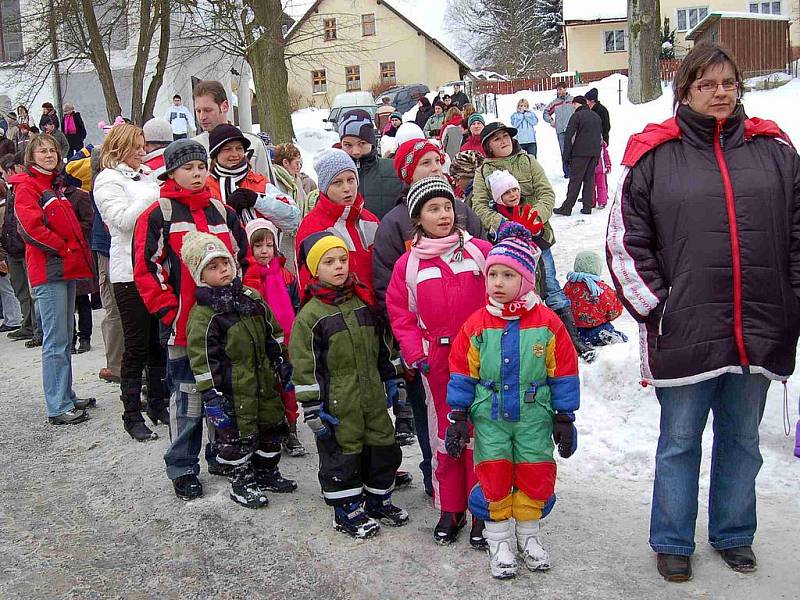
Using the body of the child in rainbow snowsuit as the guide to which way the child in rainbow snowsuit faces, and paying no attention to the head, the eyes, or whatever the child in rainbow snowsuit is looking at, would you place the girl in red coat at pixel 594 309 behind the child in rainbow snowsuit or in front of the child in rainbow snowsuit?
behind

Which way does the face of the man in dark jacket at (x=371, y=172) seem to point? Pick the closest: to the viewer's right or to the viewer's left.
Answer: to the viewer's left

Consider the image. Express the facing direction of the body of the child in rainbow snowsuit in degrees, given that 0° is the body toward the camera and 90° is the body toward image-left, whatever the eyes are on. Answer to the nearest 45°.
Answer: approximately 0°

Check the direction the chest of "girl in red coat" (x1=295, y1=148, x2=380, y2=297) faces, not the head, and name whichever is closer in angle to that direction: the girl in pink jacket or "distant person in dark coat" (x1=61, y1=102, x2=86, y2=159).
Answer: the girl in pink jacket
